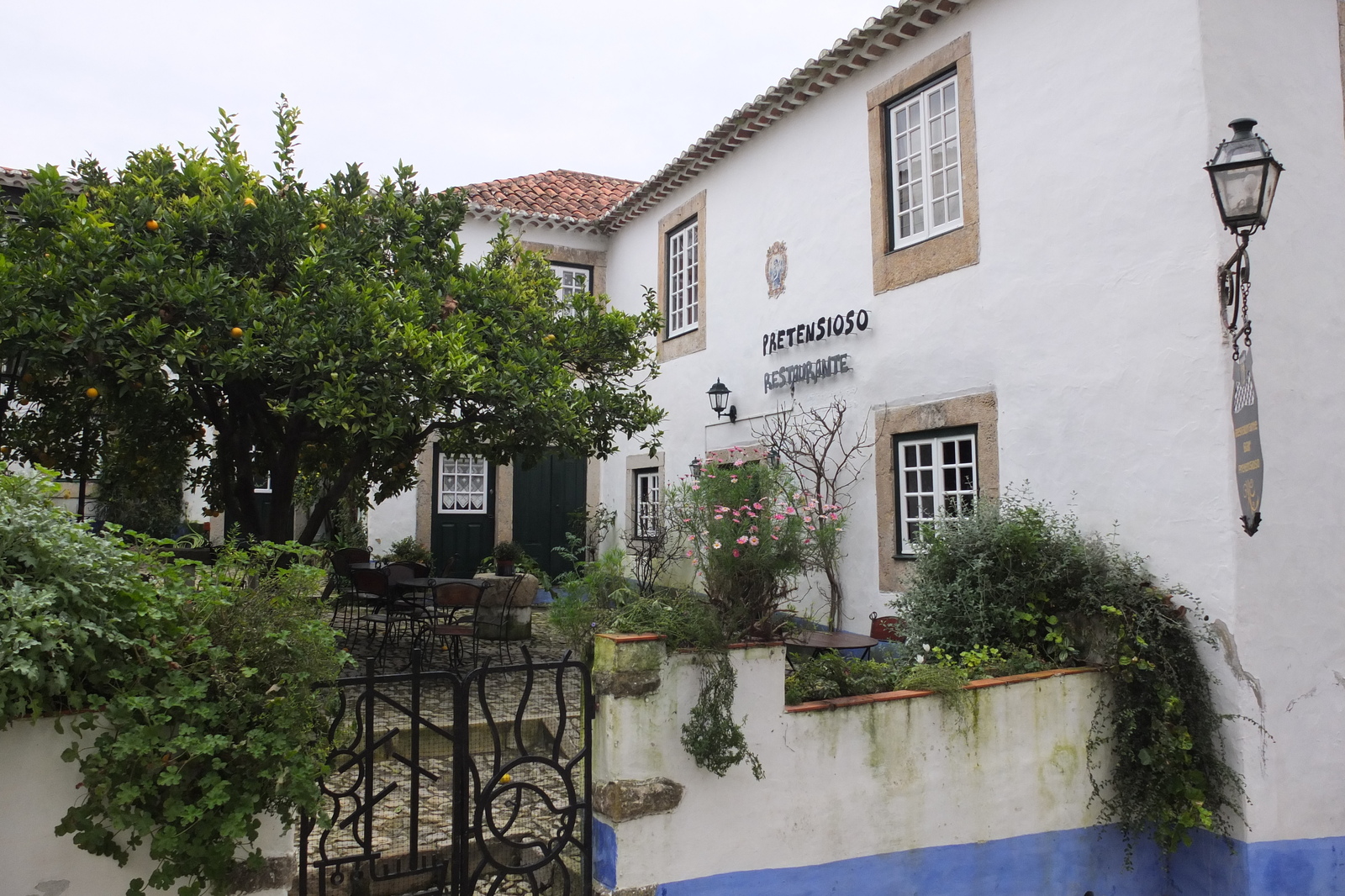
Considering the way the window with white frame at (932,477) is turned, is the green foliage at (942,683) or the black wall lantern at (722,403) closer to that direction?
the green foliage

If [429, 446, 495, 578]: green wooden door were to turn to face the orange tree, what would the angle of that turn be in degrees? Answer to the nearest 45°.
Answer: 0° — it already faces it

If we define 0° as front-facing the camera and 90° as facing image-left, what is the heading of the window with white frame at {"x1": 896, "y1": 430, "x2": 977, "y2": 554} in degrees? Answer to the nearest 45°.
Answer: approximately 45°

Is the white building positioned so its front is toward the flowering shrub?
yes

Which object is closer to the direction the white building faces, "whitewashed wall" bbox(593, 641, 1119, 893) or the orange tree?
the whitewashed wall

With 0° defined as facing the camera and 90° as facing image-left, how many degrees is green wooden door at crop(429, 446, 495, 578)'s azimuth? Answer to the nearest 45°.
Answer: approximately 0°

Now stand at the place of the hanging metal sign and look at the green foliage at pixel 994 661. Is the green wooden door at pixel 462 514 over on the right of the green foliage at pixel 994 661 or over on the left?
right

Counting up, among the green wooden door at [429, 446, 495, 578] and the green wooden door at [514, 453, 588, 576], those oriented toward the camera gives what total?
2
